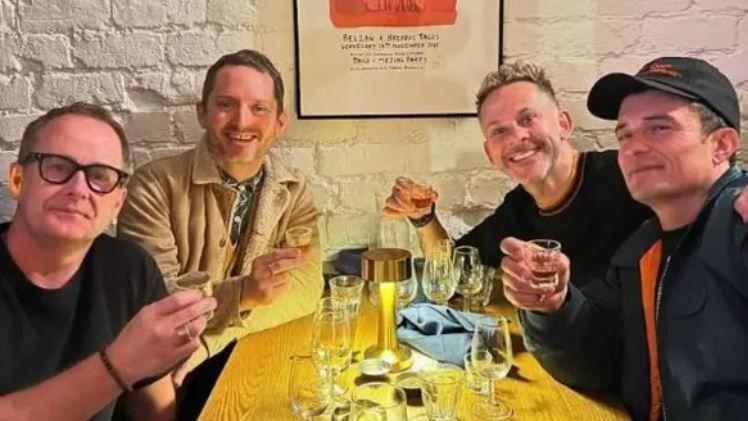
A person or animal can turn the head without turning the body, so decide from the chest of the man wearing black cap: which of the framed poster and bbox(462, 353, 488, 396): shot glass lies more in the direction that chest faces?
the shot glass

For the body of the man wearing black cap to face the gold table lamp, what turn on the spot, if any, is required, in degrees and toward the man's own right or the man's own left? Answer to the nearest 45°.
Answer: approximately 45° to the man's own right

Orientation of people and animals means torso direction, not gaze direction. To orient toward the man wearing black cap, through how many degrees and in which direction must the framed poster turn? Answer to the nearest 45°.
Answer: approximately 45° to its left

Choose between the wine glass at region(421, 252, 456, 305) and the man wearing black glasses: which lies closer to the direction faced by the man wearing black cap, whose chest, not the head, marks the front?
the man wearing black glasses

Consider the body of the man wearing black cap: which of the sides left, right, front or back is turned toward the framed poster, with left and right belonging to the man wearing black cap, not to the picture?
right

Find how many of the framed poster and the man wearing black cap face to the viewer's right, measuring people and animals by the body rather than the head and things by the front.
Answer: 0

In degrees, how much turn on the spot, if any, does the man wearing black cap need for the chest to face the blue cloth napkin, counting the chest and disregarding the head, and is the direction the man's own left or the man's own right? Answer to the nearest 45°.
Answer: approximately 45° to the man's own right

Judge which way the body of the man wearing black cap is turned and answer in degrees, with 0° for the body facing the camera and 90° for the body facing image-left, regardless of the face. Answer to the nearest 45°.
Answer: approximately 45°
